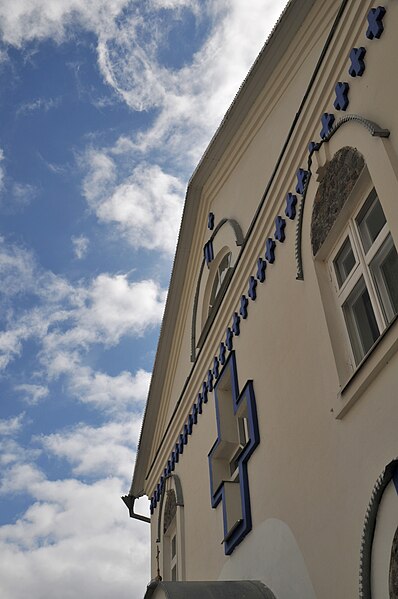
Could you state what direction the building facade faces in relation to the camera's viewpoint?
facing the viewer and to the left of the viewer
